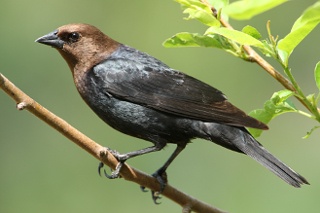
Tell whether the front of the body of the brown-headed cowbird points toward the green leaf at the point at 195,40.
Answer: no

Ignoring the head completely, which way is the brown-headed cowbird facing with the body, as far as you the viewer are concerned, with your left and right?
facing to the left of the viewer
